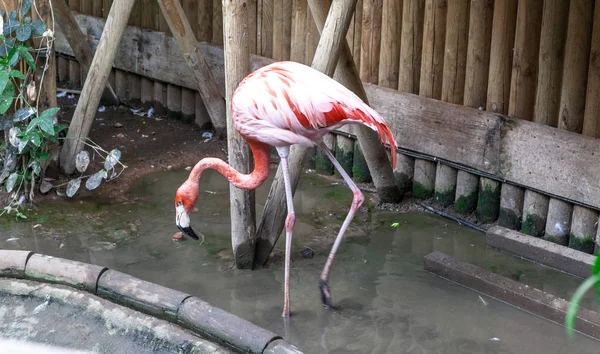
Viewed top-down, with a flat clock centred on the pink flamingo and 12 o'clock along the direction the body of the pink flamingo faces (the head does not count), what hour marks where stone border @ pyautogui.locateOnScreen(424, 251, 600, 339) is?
The stone border is roughly at 6 o'clock from the pink flamingo.

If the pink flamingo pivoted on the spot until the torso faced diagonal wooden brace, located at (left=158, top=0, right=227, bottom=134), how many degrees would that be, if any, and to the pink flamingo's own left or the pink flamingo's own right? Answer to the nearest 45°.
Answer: approximately 90° to the pink flamingo's own right

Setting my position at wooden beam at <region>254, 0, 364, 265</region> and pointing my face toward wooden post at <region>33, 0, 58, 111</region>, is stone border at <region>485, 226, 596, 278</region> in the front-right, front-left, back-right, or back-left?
back-right

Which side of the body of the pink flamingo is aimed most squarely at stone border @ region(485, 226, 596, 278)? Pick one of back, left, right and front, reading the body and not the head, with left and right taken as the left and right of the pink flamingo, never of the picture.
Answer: back

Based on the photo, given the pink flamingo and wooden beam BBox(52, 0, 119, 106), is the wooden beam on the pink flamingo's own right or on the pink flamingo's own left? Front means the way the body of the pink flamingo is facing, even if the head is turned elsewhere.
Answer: on the pink flamingo's own right

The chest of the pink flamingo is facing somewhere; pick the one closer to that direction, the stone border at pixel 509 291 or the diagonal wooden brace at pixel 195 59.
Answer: the diagonal wooden brace

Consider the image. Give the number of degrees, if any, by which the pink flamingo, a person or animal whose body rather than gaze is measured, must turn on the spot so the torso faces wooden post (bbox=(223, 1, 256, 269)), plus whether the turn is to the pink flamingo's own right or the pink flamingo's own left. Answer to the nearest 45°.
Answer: approximately 45° to the pink flamingo's own right

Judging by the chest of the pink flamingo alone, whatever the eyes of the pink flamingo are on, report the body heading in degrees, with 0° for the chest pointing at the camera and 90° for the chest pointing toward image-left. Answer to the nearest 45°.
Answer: approximately 90°
